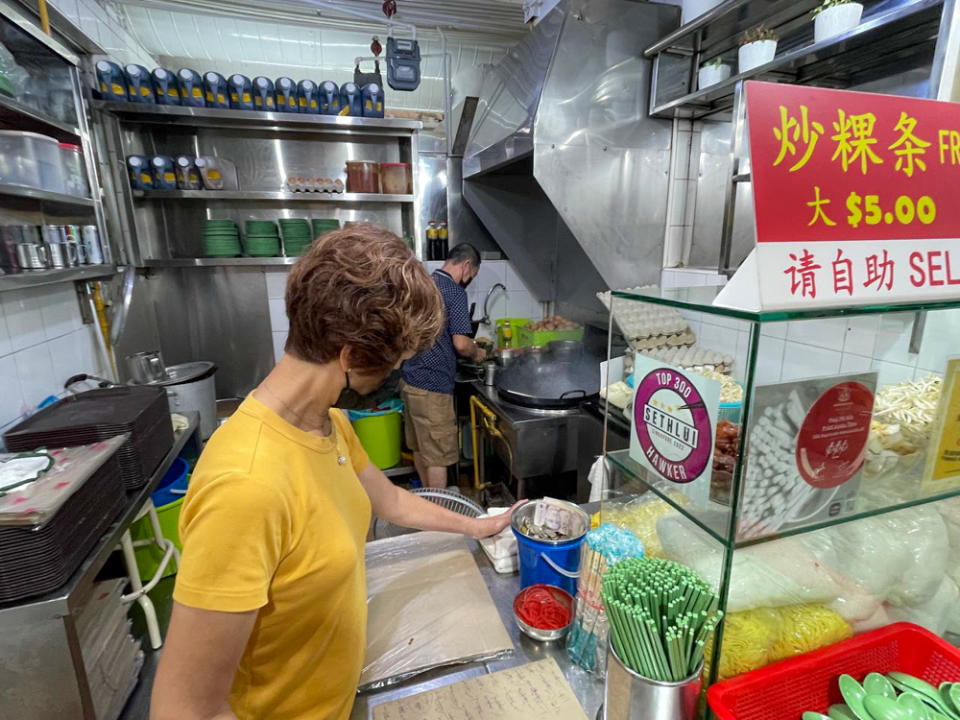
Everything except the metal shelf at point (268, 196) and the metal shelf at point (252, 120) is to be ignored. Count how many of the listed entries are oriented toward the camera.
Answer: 2

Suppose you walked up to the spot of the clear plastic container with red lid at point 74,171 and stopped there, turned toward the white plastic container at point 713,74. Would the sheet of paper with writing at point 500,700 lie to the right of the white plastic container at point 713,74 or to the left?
right

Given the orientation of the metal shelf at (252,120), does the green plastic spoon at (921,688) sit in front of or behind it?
in front

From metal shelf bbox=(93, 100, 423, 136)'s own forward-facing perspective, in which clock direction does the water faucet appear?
The water faucet is roughly at 9 o'clock from the metal shelf.

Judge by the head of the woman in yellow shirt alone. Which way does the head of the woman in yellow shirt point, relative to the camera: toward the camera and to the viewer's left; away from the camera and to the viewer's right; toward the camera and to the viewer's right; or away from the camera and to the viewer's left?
away from the camera and to the viewer's right

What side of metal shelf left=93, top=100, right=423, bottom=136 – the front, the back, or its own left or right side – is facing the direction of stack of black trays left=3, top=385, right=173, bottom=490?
front

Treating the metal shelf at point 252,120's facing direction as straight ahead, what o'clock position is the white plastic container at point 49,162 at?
The white plastic container is roughly at 1 o'clock from the metal shelf.

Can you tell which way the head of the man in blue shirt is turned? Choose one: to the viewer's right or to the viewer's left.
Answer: to the viewer's right

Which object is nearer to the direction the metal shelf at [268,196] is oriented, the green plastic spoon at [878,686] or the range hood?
the green plastic spoon

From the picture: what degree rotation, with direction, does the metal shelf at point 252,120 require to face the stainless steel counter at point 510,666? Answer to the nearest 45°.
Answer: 0° — it already faces it

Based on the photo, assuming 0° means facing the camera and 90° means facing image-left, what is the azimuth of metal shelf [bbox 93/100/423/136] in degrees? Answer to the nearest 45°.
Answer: approximately 0°

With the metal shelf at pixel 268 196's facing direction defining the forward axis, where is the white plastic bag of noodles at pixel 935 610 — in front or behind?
in front

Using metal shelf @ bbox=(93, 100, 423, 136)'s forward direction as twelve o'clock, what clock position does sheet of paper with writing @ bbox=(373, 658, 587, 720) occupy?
The sheet of paper with writing is roughly at 12 o'clock from the metal shelf.

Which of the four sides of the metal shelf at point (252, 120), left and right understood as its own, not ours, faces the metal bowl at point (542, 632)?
front
